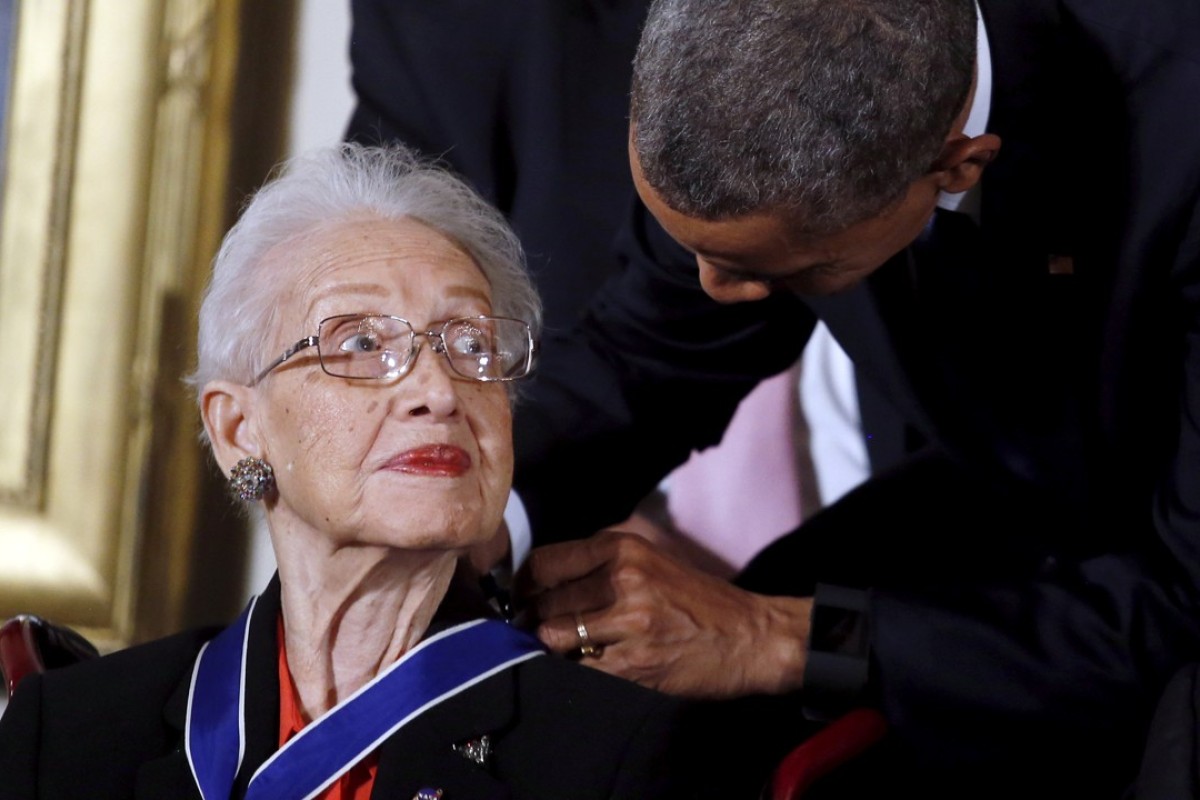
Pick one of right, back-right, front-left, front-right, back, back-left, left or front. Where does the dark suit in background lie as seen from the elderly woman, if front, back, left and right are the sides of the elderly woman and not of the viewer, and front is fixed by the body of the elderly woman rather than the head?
back

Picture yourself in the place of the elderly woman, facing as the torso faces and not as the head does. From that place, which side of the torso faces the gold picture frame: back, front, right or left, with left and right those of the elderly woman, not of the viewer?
back

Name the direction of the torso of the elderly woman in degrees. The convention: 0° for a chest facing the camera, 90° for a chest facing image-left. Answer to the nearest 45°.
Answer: approximately 0°
